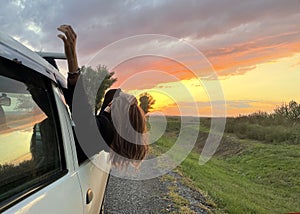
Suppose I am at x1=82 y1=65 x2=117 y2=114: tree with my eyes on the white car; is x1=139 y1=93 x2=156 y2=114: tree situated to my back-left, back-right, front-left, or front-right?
back-left

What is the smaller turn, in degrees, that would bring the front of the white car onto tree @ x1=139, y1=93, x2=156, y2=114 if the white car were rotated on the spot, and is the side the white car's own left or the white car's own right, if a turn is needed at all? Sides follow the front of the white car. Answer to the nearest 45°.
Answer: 0° — it already faces it

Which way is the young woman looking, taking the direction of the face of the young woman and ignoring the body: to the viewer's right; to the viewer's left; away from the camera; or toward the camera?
away from the camera
